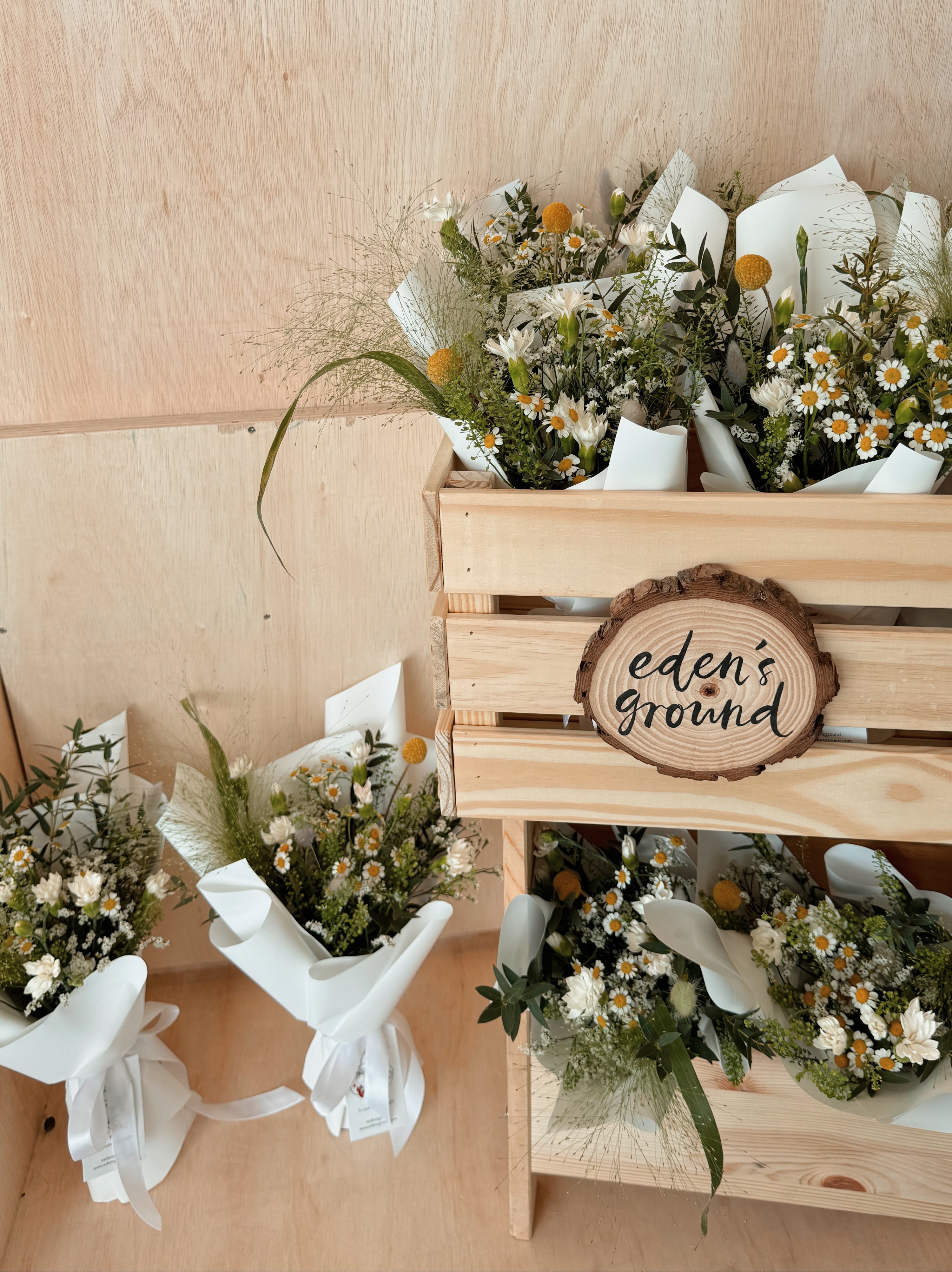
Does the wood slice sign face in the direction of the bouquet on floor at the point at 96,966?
no

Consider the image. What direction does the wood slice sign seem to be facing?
toward the camera
